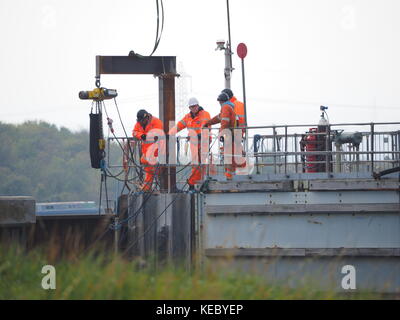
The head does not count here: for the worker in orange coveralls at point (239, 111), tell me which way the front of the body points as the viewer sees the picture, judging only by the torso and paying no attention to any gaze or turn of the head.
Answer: to the viewer's left

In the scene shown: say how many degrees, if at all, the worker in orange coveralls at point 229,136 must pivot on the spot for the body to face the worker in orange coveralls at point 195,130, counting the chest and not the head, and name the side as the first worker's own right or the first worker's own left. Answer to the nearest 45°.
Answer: approximately 45° to the first worker's own right

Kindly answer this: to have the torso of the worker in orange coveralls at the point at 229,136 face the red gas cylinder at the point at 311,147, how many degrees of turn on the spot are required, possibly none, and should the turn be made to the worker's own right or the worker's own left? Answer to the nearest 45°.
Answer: approximately 135° to the worker's own right

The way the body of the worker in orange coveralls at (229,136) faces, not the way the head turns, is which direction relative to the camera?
to the viewer's left

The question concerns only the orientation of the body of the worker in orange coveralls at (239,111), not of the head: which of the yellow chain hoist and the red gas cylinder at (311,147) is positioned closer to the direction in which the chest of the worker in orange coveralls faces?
the yellow chain hoist

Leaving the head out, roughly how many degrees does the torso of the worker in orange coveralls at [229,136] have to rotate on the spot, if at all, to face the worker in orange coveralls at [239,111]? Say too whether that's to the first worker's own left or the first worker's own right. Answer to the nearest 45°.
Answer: approximately 90° to the first worker's own right

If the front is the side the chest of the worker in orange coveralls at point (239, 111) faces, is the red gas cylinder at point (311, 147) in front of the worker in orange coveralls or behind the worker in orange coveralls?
behind
